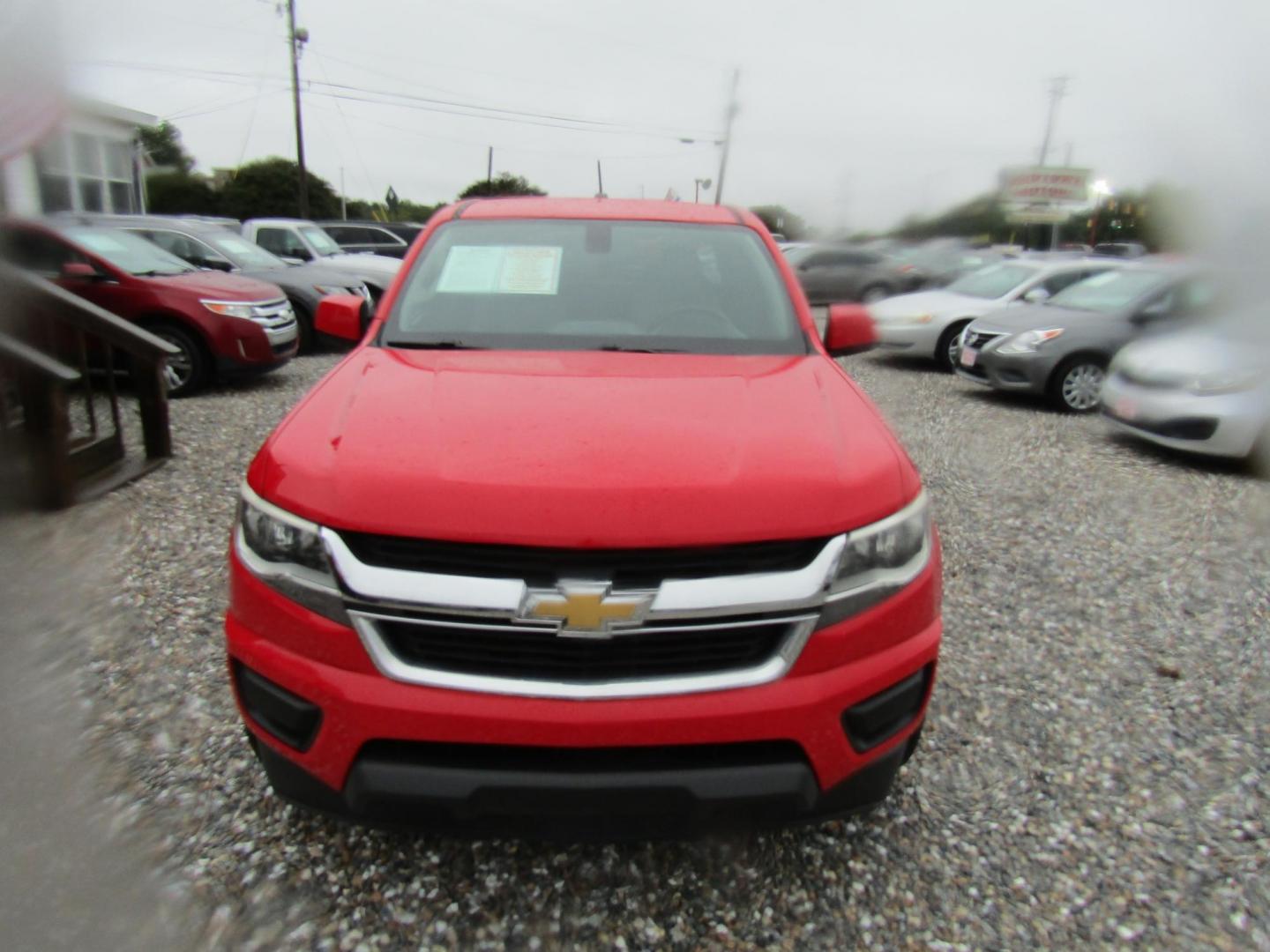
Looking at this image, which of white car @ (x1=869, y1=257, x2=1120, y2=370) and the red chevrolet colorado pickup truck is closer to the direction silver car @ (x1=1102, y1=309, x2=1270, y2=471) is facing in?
the red chevrolet colorado pickup truck

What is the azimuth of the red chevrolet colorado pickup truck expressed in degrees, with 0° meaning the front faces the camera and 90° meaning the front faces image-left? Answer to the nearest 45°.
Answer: approximately 0°

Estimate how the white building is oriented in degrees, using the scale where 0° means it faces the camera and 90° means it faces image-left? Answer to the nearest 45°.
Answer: approximately 315°

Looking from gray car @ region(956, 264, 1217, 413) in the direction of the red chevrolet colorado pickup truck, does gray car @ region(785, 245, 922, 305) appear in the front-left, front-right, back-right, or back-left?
back-right

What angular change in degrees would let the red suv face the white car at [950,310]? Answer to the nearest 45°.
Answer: approximately 45° to its left

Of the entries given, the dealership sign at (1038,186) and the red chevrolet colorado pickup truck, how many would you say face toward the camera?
2

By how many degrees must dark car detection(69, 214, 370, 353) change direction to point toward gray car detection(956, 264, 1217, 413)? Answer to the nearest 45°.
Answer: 0° — it already faces it

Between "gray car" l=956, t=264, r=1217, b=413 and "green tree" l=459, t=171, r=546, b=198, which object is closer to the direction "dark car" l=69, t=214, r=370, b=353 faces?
the gray car

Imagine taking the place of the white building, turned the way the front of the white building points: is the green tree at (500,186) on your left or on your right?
on your left

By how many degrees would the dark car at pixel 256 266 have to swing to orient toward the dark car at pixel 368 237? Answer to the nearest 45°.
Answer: approximately 135° to its left
